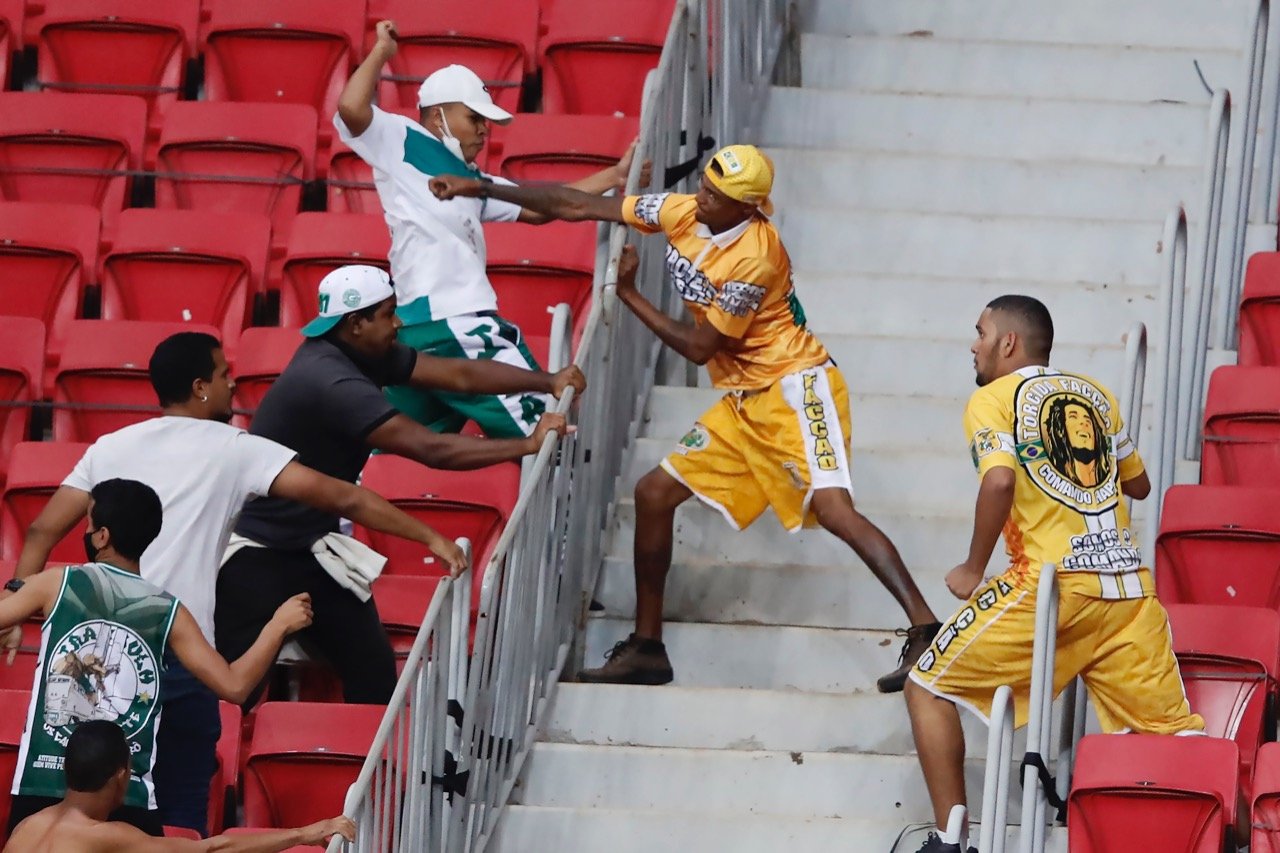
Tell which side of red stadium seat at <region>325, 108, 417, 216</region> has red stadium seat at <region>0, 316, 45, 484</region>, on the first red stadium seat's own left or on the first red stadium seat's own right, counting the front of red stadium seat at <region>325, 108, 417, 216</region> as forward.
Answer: on the first red stadium seat's own right

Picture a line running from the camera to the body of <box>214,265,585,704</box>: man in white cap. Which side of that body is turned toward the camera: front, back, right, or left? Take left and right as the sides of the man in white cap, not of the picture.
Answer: right

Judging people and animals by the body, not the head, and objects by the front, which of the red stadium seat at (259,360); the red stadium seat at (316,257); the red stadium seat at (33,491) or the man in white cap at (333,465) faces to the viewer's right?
the man in white cap

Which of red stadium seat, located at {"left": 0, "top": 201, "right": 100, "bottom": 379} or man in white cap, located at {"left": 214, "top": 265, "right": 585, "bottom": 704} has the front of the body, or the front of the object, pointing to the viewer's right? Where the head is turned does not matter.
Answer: the man in white cap
